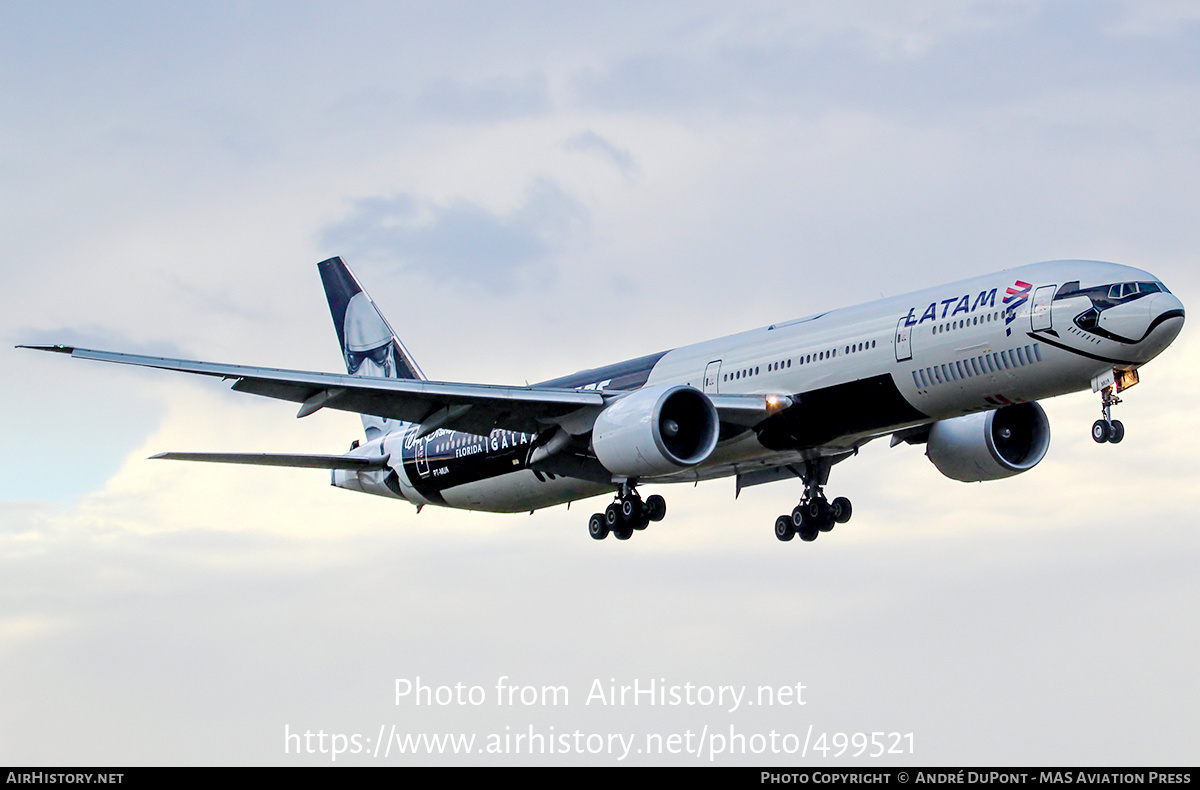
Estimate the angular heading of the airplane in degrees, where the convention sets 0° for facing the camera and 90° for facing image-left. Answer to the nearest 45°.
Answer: approximately 315°
